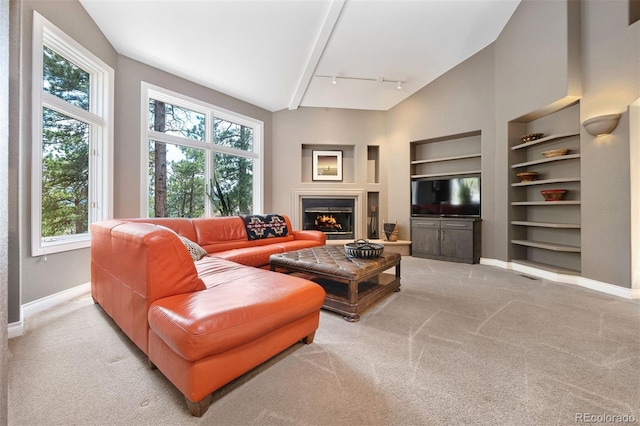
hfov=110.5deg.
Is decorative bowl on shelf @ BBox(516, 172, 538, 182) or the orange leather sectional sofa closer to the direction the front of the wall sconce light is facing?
the orange leather sectional sofa

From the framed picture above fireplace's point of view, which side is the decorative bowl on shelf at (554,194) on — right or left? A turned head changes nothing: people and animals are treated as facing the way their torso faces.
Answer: on its left

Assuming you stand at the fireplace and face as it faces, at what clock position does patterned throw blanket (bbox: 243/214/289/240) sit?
The patterned throw blanket is roughly at 1 o'clock from the fireplace.

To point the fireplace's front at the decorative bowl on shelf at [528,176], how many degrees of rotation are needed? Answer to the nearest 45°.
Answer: approximately 45° to its left

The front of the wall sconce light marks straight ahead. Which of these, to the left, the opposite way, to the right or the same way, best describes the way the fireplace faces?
to the left

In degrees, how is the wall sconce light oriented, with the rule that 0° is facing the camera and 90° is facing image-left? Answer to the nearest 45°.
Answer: approximately 45°

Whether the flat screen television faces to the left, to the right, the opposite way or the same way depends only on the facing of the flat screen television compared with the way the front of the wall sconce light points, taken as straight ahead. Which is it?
to the left

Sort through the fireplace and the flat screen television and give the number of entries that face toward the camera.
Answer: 2

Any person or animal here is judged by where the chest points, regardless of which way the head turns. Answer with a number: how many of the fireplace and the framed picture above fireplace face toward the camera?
2

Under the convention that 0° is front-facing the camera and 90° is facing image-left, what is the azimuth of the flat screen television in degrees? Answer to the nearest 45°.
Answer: approximately 0°

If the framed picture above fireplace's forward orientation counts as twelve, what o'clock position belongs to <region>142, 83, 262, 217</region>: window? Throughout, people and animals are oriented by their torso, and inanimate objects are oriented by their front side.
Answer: The window is roughly at 2 o'clock from the framed picture above fireplace.

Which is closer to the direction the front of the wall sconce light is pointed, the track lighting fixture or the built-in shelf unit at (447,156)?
the track lighting fixture

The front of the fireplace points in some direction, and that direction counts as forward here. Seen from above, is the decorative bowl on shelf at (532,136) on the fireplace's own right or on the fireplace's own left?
on the fireplace's own left

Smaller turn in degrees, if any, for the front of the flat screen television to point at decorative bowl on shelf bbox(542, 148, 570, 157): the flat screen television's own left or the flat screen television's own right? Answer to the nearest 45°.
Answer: approximately 45° to the flat screen television's own left
